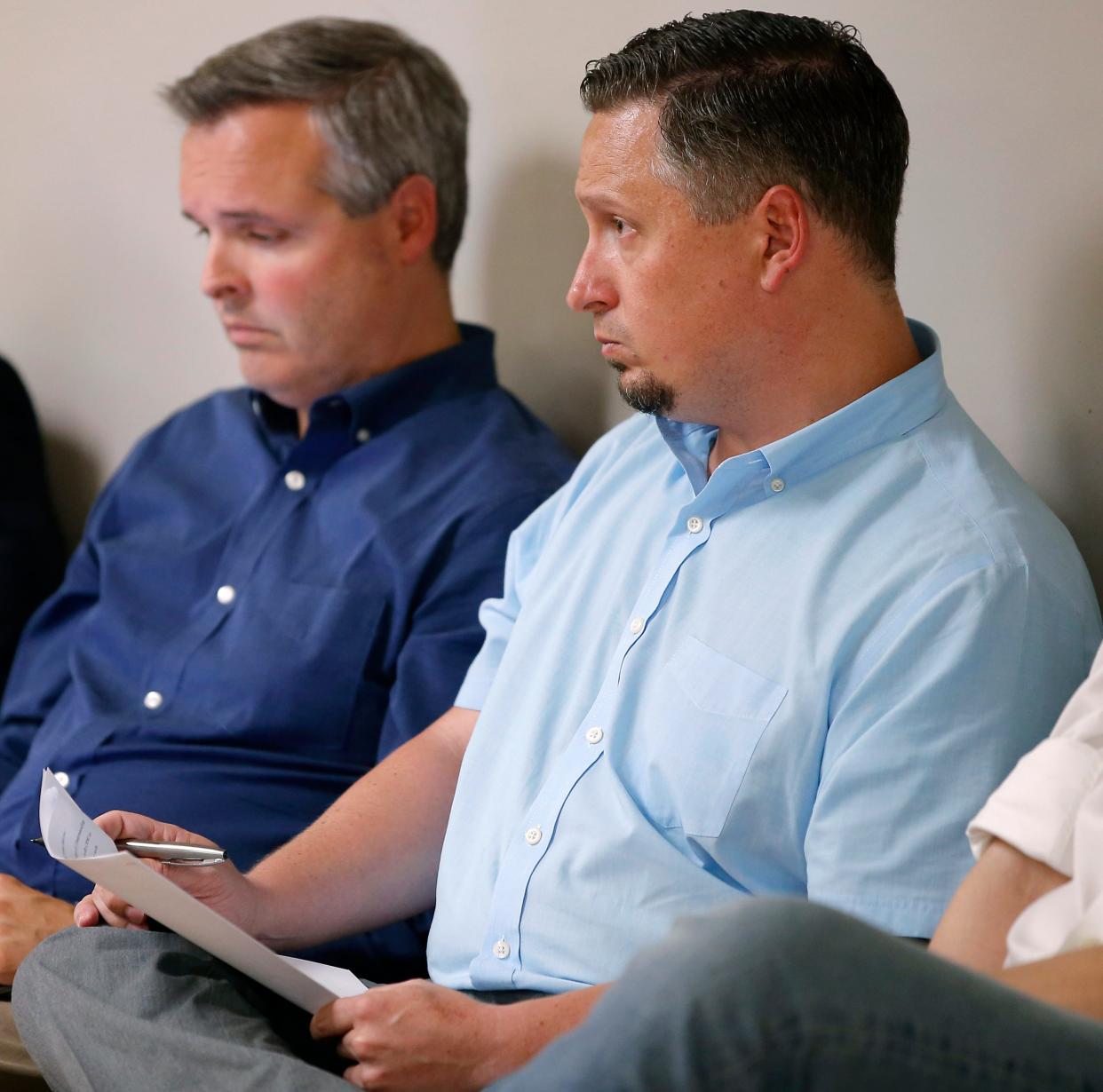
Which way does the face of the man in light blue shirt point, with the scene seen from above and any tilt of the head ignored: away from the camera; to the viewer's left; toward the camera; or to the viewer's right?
to the viewer's left

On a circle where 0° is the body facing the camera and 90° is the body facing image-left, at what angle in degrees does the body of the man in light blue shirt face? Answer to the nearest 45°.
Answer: approximately 45°

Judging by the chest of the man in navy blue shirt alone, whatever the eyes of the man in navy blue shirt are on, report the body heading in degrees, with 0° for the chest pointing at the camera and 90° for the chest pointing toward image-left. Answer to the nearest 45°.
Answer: approximately 45°

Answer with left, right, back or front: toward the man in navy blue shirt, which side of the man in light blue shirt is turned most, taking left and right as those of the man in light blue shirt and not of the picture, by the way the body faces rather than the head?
right

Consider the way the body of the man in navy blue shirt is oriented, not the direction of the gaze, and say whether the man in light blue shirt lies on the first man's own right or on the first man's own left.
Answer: on the first man's own left
